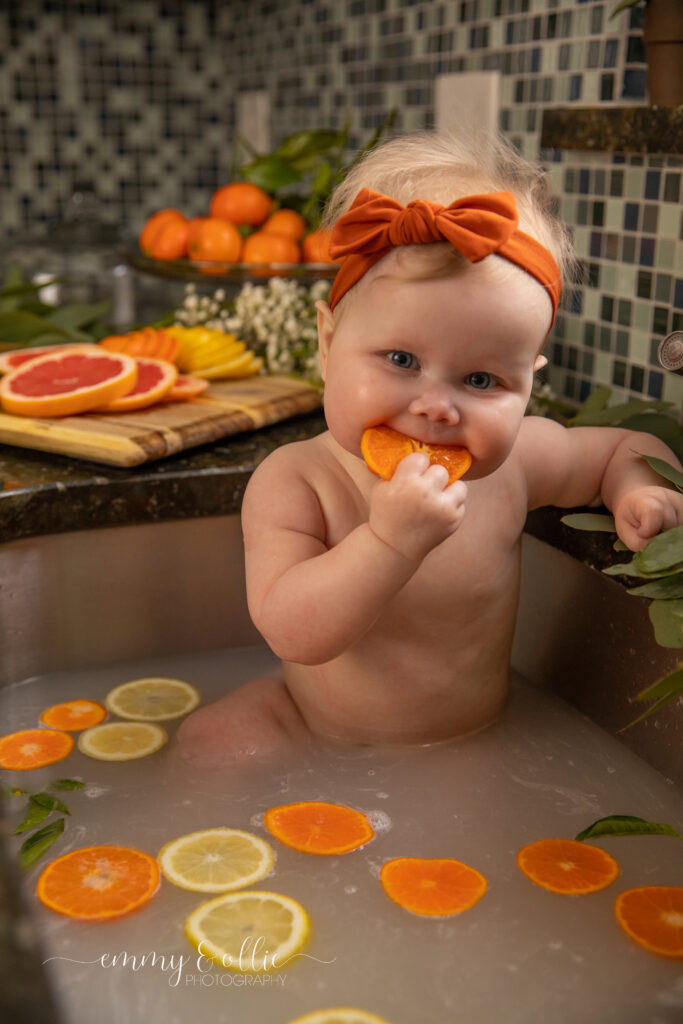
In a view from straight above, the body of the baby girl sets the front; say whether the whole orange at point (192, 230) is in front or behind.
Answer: behind

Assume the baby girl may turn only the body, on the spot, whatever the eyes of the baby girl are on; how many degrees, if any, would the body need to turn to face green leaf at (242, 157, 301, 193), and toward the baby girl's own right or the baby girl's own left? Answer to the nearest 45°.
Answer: approximately 180°

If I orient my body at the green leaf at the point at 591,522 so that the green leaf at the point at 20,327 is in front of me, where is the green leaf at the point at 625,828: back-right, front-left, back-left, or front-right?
back-left

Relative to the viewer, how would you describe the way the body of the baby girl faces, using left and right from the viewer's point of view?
facing the viewer

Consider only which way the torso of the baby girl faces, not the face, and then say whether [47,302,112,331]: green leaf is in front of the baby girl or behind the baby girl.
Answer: behind

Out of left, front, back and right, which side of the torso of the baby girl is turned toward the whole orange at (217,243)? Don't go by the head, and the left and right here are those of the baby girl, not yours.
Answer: back

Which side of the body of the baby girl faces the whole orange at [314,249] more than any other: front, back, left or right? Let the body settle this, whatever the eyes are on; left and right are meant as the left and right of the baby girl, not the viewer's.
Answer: back
